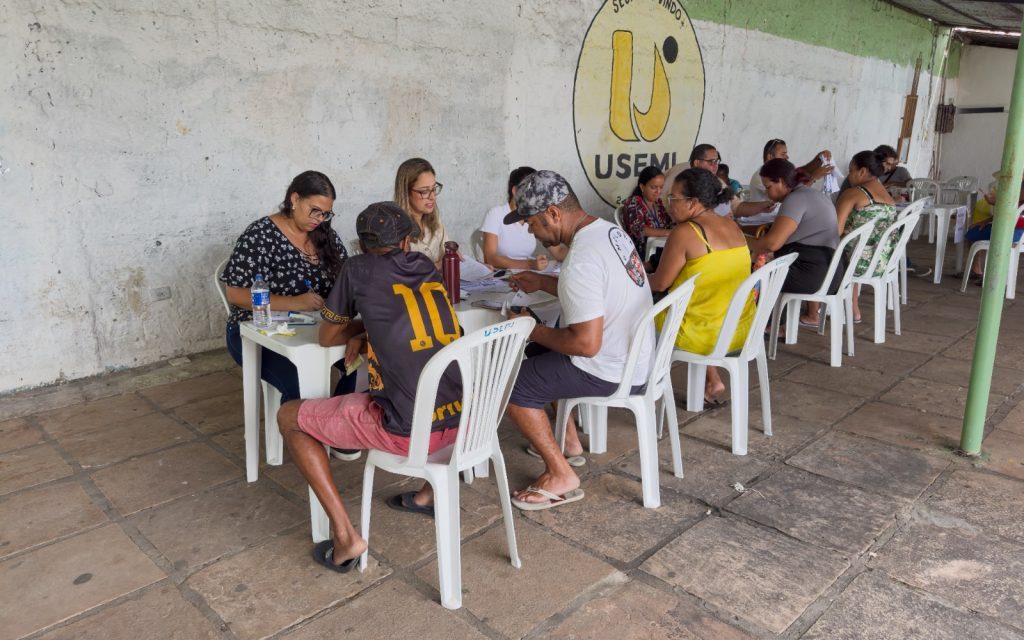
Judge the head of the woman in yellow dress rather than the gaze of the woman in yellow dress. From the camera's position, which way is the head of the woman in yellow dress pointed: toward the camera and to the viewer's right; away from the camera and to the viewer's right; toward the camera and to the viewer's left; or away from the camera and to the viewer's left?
away from the camera and to the viewer's left

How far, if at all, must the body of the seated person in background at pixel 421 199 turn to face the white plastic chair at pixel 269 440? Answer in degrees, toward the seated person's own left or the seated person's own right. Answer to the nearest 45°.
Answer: approximately 90° to the seated person's own right

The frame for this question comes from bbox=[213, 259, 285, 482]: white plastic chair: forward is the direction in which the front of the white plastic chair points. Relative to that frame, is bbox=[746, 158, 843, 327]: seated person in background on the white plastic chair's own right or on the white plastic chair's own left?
on the white plastic chair's own left

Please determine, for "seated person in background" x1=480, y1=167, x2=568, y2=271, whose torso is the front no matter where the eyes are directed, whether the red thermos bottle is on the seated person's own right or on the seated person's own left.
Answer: on the seated person's own right

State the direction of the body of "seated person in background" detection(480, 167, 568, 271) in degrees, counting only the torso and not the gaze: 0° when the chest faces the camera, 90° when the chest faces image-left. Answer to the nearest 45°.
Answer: approximately 315°

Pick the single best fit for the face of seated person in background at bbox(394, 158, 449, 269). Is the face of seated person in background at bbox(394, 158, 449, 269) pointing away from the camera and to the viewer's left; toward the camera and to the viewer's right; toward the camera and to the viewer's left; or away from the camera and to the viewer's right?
toward the camera and to the viewer's right

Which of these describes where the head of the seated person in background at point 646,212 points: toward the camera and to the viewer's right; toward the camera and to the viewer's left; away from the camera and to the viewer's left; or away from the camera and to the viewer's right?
toward the camera and to the viewer's right

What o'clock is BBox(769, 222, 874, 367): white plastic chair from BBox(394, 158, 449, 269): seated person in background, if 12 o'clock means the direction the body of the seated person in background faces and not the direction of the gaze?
The white plastic chair is roughly at 10 o'clock from the seated person in background.

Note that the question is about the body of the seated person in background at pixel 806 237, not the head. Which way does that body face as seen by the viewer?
to the viewer's left

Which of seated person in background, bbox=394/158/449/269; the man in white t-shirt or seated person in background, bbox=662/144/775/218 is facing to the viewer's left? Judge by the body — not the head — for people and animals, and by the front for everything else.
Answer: the man in white t-shirt

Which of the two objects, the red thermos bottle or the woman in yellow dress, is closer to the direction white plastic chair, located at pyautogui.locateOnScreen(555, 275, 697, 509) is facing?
the red thermos bottle
